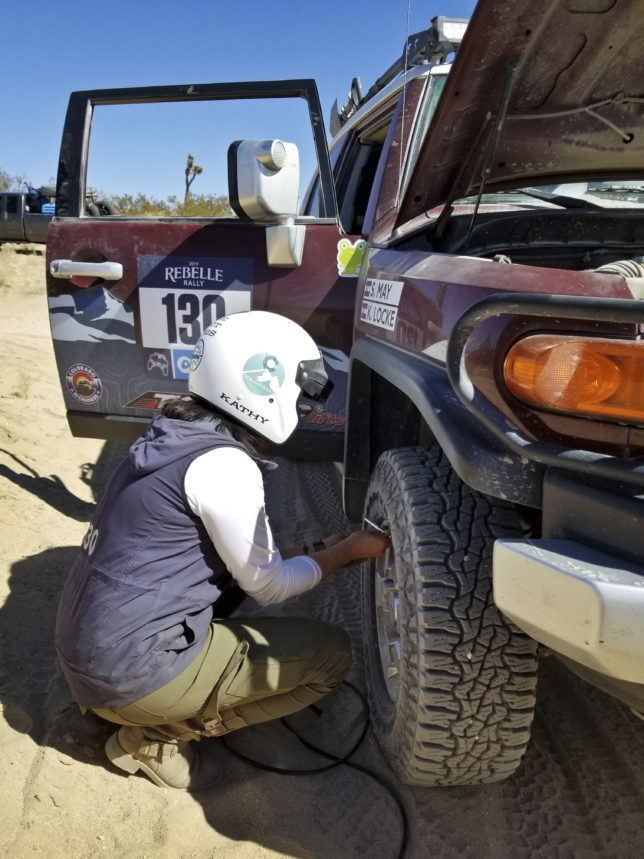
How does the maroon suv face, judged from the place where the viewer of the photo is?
facing the viewer
